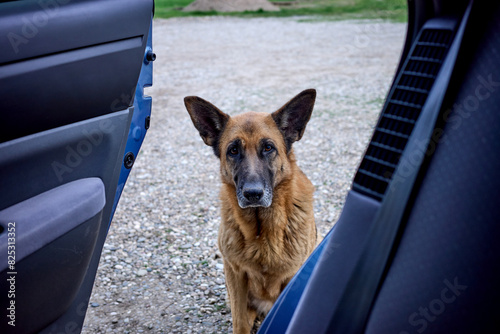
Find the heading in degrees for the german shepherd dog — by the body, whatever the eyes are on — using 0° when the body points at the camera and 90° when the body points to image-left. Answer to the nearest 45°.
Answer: approximately 0°

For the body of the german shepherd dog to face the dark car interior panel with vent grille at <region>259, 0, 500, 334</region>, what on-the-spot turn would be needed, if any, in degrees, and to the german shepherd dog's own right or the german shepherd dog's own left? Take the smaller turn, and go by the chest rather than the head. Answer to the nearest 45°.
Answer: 0° — it already faces it
